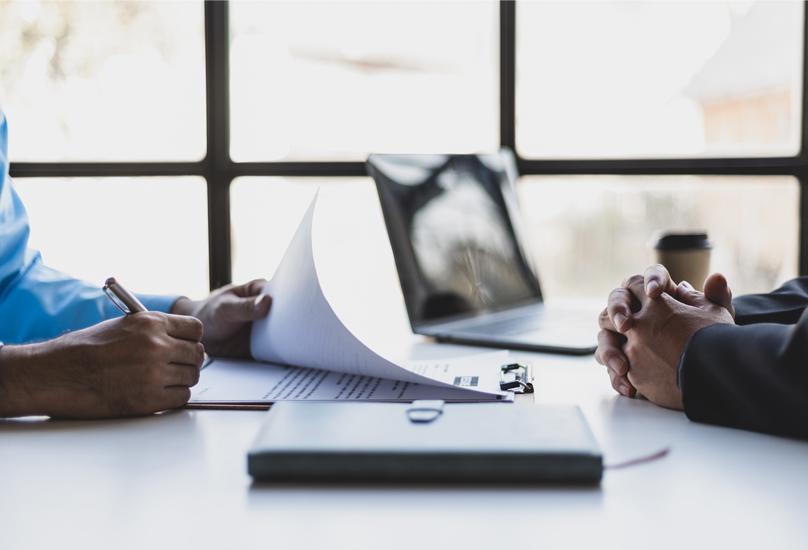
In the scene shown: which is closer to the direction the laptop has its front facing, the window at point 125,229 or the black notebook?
the black notebook
